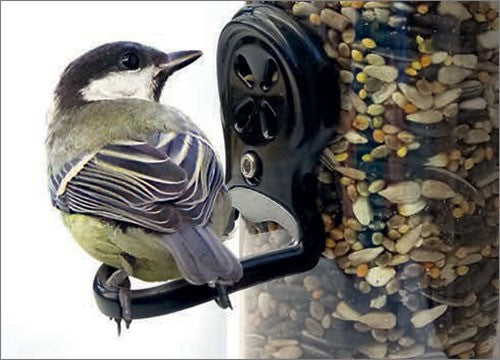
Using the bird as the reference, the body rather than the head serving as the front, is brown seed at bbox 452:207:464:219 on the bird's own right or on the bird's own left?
on the bird's own right

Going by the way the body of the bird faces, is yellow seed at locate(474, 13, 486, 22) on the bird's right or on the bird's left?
on the bird's right
